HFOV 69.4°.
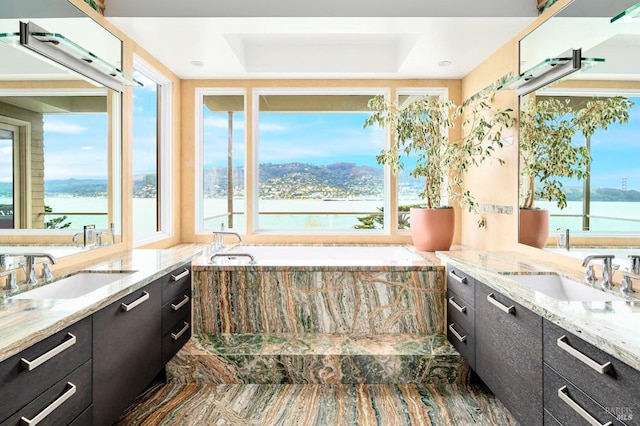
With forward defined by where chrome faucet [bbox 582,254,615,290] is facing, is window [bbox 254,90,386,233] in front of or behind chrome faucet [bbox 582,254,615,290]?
in front

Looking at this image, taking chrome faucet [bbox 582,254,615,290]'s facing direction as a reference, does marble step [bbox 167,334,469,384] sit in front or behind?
in front

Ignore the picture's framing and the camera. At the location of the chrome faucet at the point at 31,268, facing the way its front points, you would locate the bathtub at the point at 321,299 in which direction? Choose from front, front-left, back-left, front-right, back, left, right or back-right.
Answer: front

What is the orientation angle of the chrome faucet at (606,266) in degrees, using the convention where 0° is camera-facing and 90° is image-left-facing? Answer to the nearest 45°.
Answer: approximately 90°

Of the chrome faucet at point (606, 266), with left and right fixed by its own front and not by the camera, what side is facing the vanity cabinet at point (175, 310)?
front

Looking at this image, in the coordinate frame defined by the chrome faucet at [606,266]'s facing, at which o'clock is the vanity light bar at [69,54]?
The vanity light bar is roughly at 11 o'clock from the chrome faucet.

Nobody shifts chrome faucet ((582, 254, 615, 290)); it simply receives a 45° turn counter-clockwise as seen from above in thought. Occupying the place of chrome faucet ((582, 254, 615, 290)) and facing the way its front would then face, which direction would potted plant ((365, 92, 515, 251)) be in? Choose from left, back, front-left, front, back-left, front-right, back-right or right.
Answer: right

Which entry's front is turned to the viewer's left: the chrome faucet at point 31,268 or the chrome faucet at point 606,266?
the chrome faucet at point 606,266

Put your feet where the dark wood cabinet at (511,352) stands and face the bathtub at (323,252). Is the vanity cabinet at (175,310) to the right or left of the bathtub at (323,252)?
left

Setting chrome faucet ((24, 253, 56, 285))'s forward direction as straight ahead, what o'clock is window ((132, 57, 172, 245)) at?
The window is roughly at 10 o'clock from the chrome faucet.

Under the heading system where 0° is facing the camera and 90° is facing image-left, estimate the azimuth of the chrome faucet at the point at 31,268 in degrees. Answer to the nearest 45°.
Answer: approximately 270°

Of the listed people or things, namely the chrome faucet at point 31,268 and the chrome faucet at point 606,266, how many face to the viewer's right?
1

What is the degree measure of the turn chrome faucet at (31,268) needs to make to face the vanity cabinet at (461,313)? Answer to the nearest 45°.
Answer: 0° — it already faces it

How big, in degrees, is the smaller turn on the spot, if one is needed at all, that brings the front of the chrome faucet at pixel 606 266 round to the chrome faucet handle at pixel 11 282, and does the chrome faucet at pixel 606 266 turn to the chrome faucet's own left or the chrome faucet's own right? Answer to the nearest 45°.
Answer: approximately 45° to the chrome faucet's own left

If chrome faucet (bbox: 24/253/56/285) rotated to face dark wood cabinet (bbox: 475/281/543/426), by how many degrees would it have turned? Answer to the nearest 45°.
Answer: approximately 45° to its right
